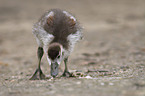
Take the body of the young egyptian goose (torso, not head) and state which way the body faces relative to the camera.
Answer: toward the camera
